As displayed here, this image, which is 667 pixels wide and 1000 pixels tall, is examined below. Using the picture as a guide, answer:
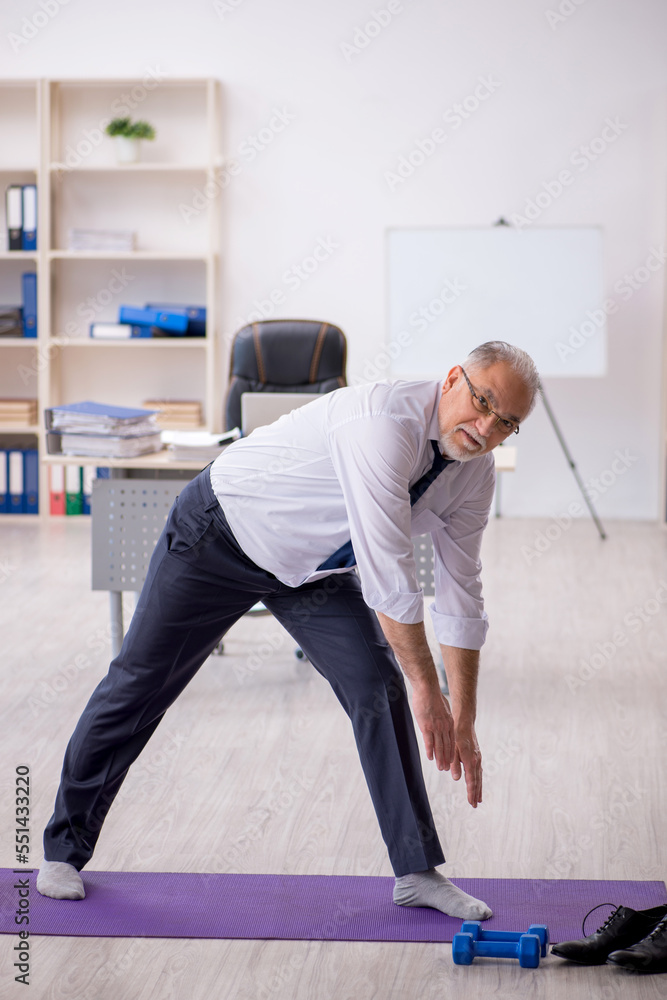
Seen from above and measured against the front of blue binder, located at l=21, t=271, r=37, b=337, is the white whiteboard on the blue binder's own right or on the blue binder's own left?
on the blue binder's own left

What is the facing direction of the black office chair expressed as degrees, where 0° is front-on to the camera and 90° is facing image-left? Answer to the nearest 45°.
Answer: approximately 0°

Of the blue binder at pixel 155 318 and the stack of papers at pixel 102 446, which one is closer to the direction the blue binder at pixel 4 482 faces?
the stack of papers

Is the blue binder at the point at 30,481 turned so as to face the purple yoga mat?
yes

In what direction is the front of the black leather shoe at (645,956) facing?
to the viewer's left

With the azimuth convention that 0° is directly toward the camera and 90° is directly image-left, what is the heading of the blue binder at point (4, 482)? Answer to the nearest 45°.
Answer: approximately 0°

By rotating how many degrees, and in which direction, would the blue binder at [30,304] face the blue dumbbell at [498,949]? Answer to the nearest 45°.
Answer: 0° — it already faces it
